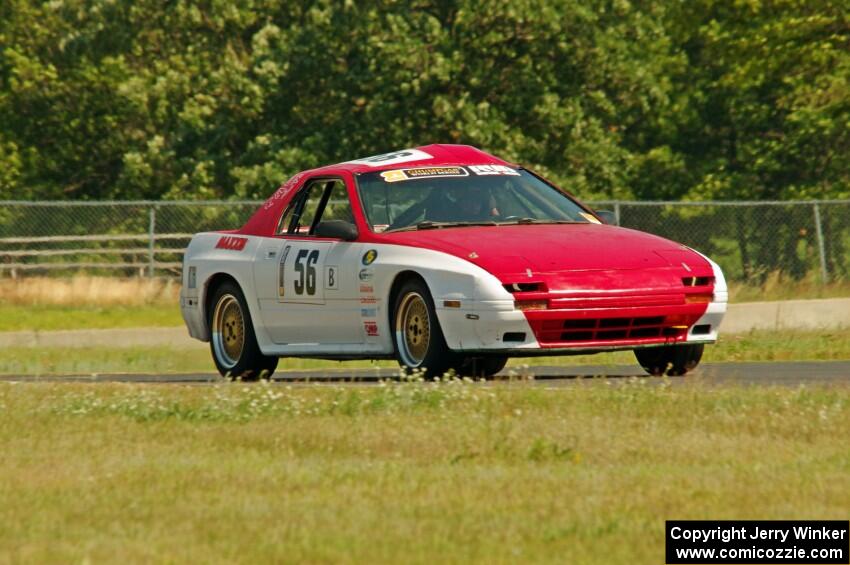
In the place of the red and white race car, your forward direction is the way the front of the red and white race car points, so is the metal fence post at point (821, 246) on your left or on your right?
on your left

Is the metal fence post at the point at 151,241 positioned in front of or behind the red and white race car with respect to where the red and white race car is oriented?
behind

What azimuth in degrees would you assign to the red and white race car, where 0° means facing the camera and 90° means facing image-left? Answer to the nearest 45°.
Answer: approximately 315°
